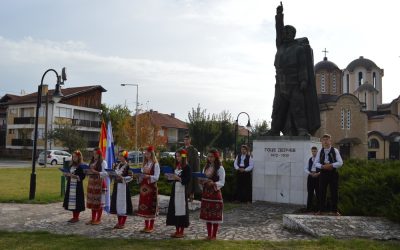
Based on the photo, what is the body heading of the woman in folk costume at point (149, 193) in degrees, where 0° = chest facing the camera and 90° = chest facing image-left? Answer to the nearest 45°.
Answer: approximately 45°

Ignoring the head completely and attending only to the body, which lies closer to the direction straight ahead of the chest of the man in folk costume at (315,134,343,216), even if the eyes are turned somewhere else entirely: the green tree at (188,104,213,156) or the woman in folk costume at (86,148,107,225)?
the woman in folk costume

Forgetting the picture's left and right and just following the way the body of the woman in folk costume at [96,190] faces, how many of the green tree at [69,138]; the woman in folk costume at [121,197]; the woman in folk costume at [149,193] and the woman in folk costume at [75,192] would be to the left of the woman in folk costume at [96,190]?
2

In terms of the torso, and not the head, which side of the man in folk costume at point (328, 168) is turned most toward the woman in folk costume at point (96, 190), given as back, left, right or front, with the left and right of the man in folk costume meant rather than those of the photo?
right

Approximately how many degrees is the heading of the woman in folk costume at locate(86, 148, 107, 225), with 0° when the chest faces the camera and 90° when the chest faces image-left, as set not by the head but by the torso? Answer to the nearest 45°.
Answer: approximately 45°

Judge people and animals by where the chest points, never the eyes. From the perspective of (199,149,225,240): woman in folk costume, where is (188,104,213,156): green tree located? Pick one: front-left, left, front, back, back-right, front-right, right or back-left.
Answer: back-right

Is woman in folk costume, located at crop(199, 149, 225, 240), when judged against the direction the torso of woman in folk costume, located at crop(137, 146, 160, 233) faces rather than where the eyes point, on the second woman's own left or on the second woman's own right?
on the second woman's own left

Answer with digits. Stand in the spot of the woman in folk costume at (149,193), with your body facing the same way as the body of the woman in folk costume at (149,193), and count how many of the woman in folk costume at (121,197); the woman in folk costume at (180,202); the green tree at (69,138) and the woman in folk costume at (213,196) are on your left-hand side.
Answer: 2

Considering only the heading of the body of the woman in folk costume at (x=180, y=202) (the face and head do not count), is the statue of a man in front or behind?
behind
